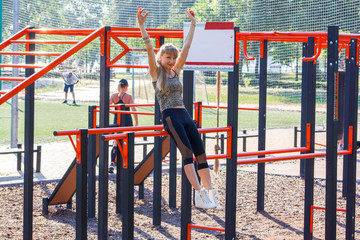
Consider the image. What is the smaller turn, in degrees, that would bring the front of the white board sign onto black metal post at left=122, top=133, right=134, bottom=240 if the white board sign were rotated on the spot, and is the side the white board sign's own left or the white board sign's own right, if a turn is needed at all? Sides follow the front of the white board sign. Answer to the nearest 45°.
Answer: approximately 45° to the white board sign's own right

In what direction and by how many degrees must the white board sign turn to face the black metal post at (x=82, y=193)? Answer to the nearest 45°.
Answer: approximately 45° to its right

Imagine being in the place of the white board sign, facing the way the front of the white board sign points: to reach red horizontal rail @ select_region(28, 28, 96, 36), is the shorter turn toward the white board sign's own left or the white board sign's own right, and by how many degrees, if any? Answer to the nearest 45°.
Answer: approximately 135° to the white board sign's own right

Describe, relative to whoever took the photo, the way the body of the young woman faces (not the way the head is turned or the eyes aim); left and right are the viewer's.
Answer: facing the viewer and to the right of the viewer

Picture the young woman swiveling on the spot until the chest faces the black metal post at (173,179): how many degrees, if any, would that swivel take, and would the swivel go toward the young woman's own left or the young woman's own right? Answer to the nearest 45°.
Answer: approximately 135° to the young woman's own left

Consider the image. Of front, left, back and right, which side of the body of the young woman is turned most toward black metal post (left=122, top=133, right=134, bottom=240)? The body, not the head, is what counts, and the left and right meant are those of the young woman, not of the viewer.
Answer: right

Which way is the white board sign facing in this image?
toward the camera

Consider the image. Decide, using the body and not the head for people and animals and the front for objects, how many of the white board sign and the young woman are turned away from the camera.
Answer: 0

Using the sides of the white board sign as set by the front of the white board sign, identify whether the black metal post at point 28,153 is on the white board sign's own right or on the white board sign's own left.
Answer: on the white board sign's own right
